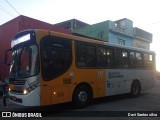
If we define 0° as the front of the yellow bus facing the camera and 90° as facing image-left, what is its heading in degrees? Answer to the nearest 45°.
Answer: approximately 45°

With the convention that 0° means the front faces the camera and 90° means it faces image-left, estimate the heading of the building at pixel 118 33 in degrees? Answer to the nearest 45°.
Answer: approximately 315°

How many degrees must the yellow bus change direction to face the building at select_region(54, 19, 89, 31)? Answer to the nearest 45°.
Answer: approximately 135° to its right

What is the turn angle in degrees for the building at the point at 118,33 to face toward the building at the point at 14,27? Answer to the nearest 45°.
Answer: approximately 90° to its right
